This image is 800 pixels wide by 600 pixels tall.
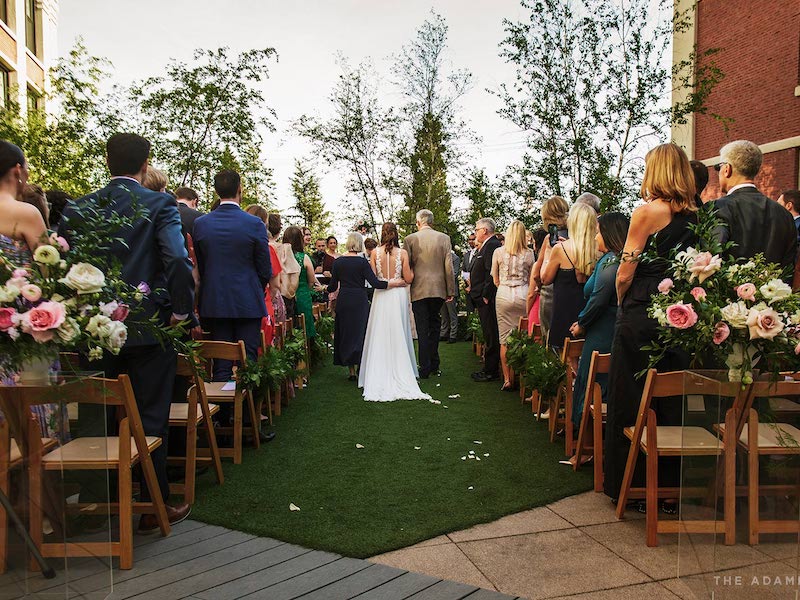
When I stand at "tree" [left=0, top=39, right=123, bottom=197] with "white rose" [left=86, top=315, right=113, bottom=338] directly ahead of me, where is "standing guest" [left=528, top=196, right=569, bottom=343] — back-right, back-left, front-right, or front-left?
front-left

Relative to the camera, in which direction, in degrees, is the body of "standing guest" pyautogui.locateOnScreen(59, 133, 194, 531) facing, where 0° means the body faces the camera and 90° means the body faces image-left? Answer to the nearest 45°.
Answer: approximately 225°

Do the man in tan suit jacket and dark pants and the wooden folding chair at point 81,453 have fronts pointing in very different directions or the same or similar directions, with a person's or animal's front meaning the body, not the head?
same or similar directions

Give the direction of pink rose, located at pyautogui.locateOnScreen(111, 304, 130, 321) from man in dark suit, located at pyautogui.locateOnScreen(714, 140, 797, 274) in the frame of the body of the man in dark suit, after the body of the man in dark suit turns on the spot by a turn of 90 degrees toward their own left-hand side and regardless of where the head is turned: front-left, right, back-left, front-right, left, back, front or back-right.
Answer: front

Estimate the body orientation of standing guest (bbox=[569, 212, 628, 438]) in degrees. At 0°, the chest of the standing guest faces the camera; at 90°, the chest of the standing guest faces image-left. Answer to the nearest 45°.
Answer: approximately 90°

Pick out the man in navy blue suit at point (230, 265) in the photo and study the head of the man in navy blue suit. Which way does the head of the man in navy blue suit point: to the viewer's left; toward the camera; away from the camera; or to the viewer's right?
away from the camera

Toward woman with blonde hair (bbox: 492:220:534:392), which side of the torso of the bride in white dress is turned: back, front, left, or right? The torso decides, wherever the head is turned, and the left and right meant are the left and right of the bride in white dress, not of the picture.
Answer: right

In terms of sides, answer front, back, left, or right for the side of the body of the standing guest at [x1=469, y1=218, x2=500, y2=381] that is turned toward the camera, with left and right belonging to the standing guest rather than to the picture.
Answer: left

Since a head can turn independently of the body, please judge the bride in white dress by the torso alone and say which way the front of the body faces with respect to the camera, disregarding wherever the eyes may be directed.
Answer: away from the camera

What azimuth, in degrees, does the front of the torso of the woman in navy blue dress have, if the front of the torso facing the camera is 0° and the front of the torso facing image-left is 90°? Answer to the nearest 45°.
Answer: approximately 180°

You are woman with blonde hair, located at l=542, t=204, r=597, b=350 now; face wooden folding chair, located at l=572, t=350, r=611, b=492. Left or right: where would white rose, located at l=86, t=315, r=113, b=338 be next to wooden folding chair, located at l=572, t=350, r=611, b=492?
right

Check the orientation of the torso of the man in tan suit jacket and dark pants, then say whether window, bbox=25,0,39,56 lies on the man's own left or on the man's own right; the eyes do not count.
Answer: on the man's own left

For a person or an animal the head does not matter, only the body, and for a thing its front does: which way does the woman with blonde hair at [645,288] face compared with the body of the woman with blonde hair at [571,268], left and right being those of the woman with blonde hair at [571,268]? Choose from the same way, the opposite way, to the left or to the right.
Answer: the same way

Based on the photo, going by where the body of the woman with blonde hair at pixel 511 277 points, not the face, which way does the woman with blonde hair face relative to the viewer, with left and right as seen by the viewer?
facing away from the viewer

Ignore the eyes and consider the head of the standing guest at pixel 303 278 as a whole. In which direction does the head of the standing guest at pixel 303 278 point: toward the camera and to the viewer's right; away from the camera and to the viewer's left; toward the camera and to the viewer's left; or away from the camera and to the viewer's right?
away from the camera and to the viewer's right

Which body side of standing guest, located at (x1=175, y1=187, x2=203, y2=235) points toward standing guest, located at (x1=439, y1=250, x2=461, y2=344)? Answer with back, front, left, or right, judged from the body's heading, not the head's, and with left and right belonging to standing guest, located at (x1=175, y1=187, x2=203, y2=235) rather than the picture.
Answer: front

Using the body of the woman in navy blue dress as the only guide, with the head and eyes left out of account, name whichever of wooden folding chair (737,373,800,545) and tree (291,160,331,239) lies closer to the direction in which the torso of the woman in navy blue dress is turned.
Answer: the tree

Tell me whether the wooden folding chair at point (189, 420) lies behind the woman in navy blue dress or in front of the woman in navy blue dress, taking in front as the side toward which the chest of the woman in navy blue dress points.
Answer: behind

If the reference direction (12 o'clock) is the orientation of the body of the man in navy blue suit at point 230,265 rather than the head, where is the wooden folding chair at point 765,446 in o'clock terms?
The wooden folding chair is roughly at 5 o'clock from the man in navy blue suit.
